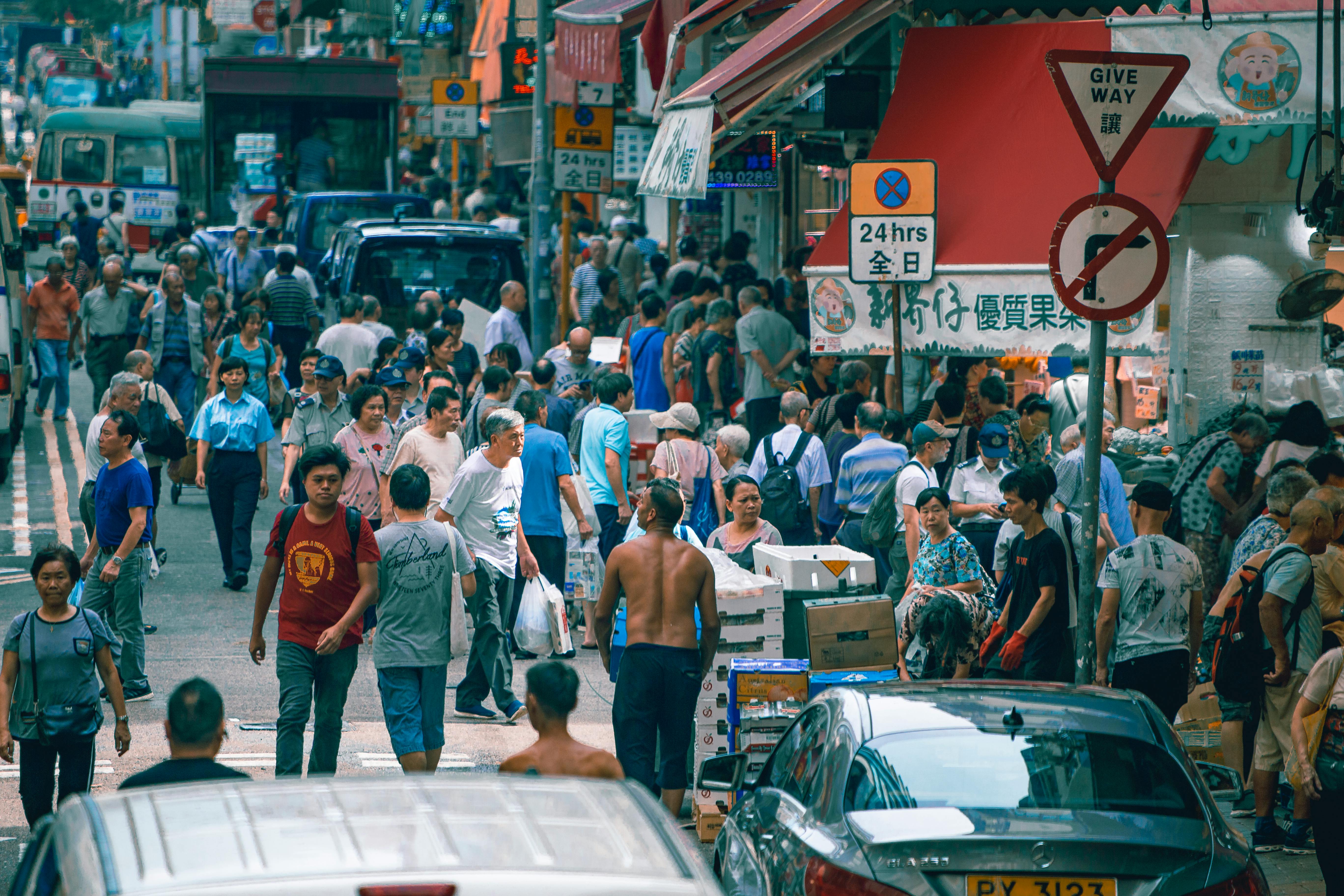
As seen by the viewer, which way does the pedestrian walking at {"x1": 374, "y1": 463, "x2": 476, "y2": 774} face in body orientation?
away from the camera

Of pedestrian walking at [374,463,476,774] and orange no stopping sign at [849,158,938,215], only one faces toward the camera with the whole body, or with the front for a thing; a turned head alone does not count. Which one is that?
the orange no stopping sign

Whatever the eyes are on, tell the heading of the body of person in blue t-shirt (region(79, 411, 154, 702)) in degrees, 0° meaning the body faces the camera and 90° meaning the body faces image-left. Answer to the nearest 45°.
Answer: approximately 45°

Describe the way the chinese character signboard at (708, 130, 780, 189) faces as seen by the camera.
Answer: facing the viewer

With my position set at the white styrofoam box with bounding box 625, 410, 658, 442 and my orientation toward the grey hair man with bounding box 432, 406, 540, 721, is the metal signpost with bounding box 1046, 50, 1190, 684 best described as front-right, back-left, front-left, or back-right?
front-left

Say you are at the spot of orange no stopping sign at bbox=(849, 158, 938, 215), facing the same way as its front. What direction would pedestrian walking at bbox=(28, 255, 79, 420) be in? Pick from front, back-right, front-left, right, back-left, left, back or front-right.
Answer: back-right

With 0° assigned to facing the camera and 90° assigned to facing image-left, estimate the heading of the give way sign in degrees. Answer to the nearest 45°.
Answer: approximately 0°

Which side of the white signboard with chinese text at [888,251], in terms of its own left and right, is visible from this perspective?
front

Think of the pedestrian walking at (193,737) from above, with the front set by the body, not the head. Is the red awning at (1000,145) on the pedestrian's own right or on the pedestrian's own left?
on the pedestrian's own right

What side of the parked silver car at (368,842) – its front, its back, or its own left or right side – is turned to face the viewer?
back

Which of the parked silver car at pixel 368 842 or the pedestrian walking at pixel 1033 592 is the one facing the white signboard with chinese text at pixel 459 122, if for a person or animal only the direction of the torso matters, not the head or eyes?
the parked silver car
